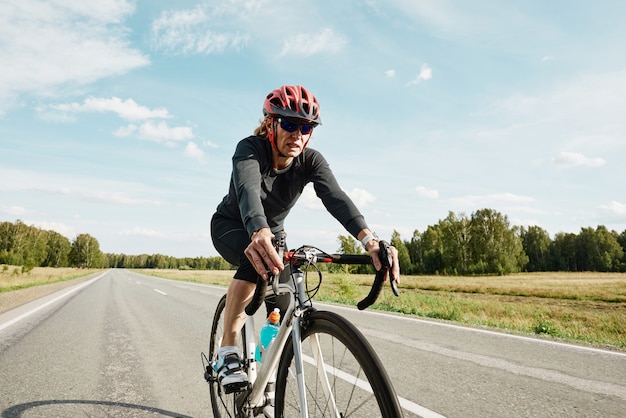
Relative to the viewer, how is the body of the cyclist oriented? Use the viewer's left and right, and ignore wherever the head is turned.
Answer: facing the viewer and to the right of the viewer
